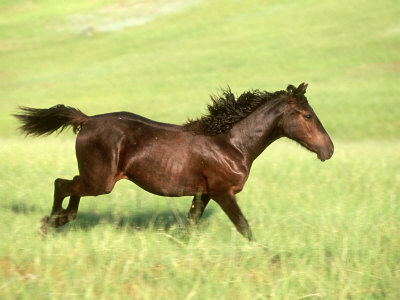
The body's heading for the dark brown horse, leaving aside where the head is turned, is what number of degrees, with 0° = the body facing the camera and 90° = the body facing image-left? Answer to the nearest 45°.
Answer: approximately 270°
